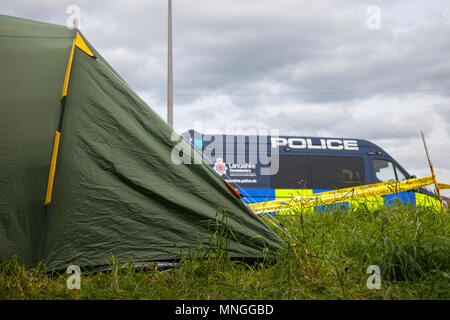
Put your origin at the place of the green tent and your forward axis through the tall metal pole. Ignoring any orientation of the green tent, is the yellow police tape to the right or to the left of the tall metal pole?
right

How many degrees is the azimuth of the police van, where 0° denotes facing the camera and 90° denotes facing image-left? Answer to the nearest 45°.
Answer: approximately 270°

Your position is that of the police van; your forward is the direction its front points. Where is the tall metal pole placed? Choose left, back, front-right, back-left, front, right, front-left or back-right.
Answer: back

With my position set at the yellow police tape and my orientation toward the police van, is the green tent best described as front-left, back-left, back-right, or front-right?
back-left

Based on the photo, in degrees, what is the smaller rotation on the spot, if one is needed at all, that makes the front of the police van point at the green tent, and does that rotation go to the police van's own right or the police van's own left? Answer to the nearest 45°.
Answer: approximately 90° to the police van's own right

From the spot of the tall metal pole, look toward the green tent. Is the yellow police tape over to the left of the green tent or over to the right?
left

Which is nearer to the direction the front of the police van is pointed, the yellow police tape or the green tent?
the yellow police tape
